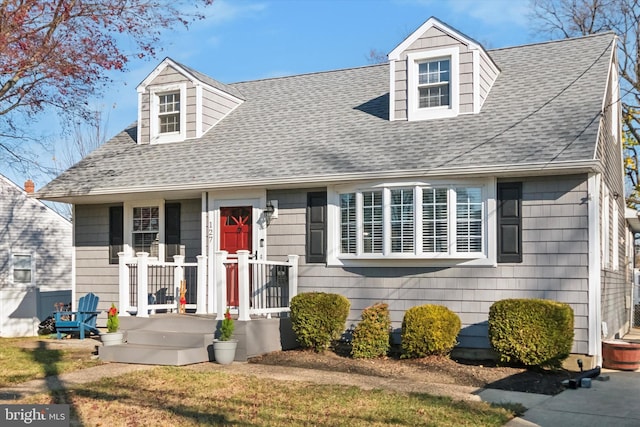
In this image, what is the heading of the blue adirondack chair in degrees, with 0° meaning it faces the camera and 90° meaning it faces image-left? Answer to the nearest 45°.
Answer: approximately 45°

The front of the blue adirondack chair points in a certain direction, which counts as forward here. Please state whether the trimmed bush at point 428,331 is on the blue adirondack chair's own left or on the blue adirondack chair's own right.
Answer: on the blue adirondack chair's own left

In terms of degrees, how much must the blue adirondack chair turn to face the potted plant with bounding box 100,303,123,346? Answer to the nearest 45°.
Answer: approximately 45° to its left

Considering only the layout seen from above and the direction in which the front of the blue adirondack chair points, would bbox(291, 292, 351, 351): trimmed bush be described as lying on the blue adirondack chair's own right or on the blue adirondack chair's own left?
on the blue adirondack chair's own left

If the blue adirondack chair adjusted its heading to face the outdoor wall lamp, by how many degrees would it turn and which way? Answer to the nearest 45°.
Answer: approximately 90° to its left

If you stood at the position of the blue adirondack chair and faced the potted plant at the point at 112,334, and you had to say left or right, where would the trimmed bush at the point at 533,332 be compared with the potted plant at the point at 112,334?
left

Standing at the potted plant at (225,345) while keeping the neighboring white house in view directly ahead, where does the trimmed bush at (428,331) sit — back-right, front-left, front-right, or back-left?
back-right

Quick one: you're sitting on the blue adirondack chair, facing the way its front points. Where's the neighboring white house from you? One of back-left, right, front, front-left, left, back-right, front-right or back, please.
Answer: back-right
